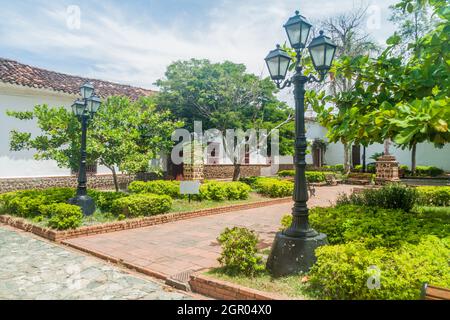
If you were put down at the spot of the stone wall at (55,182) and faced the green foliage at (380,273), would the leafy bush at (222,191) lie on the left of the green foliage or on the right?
left

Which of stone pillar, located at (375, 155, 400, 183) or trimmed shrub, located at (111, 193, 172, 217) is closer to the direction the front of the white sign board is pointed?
the trimmed shrub

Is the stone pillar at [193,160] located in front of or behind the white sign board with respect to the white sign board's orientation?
behind

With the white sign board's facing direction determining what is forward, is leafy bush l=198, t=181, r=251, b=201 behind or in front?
behind

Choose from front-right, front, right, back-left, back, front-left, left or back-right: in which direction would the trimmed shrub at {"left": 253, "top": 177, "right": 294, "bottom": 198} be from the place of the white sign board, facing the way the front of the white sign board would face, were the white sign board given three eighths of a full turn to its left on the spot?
front

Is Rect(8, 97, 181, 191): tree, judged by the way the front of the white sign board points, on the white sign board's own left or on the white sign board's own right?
on the white sign board's own right

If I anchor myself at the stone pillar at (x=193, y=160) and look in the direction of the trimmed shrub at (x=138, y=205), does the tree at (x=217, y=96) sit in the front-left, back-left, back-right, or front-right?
back-left

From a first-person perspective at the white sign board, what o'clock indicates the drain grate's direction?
The drain grate is roughly at 12 o'clock from the white sign board.

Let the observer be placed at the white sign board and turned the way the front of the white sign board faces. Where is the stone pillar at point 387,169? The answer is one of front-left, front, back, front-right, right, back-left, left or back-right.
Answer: back-left

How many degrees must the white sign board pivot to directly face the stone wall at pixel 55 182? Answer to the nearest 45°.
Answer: approximately 135° to its right

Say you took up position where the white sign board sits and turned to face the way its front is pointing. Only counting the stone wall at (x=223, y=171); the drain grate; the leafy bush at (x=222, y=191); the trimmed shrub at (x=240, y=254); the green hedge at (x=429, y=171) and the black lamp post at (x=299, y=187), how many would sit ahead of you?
3

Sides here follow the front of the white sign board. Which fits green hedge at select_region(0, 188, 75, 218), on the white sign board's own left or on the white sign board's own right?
on the white sign board's own right

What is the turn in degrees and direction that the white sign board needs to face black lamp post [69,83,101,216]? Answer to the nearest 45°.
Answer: approximately 45° to its right

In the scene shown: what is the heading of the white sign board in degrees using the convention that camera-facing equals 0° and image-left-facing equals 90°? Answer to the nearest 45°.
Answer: approximately 0°
